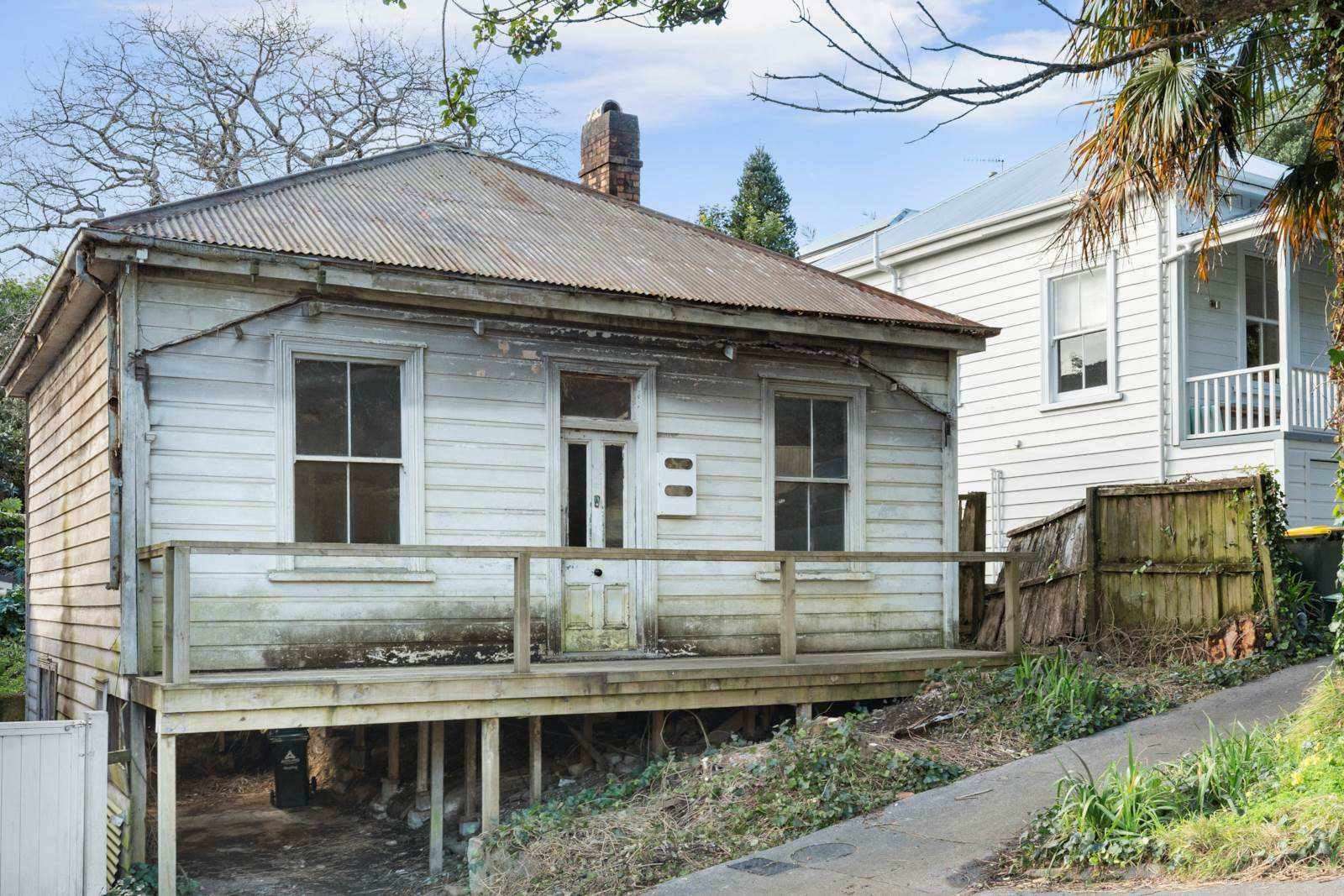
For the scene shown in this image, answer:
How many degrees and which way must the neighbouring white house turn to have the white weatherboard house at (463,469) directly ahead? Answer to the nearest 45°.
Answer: approximately 90° to its right

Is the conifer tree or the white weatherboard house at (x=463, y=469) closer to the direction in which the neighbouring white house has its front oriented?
the white weatherboard house

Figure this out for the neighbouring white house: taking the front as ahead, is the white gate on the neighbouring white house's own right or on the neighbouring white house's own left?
on the neighbouring white house's own right

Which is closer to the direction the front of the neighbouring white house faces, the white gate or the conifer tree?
the white gate

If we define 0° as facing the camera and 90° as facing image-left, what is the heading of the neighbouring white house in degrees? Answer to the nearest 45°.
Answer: approximately 315°

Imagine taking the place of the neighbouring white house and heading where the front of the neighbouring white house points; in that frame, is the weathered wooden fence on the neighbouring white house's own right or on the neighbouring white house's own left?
on the neighbouring white house's own right
